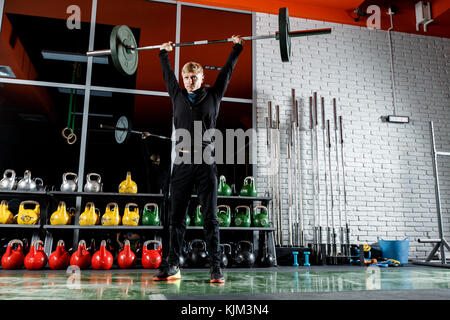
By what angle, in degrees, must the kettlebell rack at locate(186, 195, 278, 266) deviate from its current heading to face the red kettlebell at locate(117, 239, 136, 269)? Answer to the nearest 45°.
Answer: approximately 45° to its right

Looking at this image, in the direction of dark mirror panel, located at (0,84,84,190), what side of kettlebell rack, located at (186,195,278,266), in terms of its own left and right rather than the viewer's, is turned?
right

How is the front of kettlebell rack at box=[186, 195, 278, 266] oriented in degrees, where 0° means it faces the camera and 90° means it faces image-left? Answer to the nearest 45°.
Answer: approximately 0°

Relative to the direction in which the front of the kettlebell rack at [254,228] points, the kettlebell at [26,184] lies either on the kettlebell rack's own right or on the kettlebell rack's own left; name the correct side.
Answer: on the kettlebell rack's own right

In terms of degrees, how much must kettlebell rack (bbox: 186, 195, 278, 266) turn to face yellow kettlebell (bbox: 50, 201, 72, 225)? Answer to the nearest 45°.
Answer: approximately 90° to its right

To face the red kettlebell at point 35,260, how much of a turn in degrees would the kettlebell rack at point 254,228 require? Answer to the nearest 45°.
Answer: approximately 90° to its right

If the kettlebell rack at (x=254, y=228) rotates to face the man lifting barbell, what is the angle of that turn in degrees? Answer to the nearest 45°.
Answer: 0° — it already faces them

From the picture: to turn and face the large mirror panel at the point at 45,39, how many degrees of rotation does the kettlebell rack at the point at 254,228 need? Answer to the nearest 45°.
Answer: approximately 90° to its right

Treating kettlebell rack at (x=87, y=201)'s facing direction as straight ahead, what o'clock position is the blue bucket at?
The blue bucket is roughly at 9 o'clock from the kettlebell rack.

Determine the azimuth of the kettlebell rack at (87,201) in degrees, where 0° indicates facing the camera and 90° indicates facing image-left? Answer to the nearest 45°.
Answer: approximately 0°

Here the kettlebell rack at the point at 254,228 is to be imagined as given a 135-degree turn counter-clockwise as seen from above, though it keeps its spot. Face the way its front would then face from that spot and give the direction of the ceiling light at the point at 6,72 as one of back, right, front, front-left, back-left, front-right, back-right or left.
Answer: back-left

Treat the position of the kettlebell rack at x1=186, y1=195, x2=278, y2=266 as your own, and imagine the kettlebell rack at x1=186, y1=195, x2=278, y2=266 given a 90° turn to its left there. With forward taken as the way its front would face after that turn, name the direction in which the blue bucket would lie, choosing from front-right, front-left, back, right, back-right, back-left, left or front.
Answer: front
